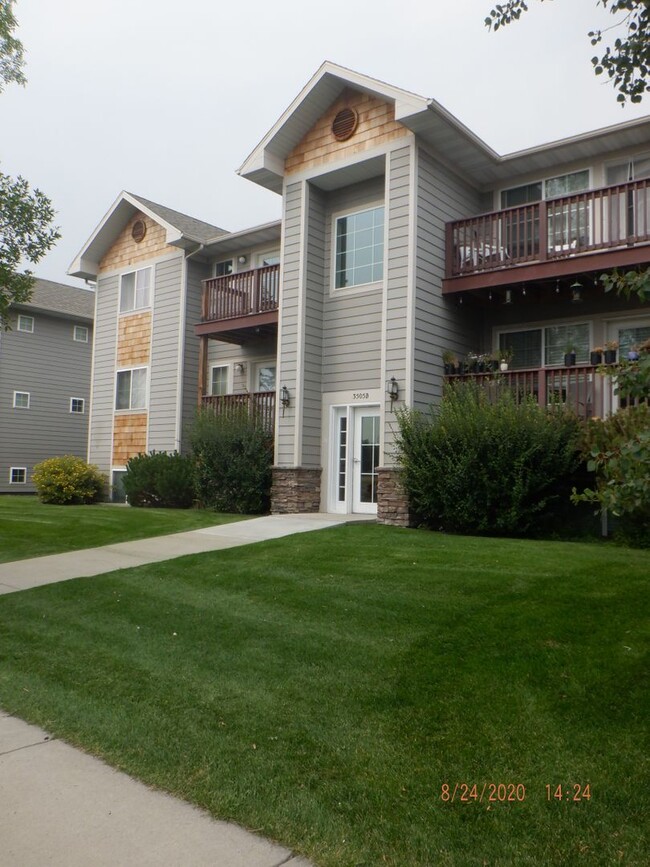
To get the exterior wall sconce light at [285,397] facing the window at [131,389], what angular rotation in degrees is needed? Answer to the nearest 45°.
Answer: approximately 90° to its right

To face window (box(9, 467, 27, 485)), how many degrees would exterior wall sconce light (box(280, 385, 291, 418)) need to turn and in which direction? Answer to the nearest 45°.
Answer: approximately 90° to its right

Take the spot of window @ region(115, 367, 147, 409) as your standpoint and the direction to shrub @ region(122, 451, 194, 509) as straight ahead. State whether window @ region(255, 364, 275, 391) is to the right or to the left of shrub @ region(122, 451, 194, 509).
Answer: left

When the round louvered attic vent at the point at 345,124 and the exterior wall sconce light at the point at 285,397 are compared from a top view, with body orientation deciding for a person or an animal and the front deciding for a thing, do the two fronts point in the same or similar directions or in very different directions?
same or similar directions

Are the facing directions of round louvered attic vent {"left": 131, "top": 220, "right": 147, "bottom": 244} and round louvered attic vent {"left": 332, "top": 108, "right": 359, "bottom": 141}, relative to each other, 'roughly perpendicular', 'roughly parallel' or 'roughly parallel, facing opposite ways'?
roughly parallel

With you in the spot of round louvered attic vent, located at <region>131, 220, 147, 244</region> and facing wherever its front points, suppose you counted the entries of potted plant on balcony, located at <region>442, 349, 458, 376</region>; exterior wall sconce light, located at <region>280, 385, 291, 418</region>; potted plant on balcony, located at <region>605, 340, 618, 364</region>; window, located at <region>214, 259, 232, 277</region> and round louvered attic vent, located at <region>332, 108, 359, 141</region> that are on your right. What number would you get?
0

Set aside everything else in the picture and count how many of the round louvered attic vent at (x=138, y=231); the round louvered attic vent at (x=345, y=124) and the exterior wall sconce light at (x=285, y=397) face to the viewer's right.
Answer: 0

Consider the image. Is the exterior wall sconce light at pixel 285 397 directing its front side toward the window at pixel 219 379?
no

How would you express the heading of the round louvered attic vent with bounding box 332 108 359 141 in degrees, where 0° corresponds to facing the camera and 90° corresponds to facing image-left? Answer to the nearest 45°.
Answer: approximately 45°

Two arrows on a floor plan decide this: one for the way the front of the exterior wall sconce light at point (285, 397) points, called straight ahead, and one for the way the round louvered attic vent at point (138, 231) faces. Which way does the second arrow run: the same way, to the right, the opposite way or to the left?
the same way

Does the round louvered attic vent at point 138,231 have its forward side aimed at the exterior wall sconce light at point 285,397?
no

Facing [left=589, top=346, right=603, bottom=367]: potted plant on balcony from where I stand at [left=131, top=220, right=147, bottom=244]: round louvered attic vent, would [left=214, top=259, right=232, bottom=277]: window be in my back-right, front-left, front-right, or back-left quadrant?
front-left

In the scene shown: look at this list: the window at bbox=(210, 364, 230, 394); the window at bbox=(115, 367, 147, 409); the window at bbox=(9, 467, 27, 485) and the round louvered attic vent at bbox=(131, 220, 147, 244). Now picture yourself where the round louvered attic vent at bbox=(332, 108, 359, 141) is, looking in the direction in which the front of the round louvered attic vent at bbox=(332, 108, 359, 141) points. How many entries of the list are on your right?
4

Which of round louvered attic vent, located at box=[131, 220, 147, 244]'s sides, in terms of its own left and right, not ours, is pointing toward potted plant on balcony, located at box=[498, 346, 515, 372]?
left
